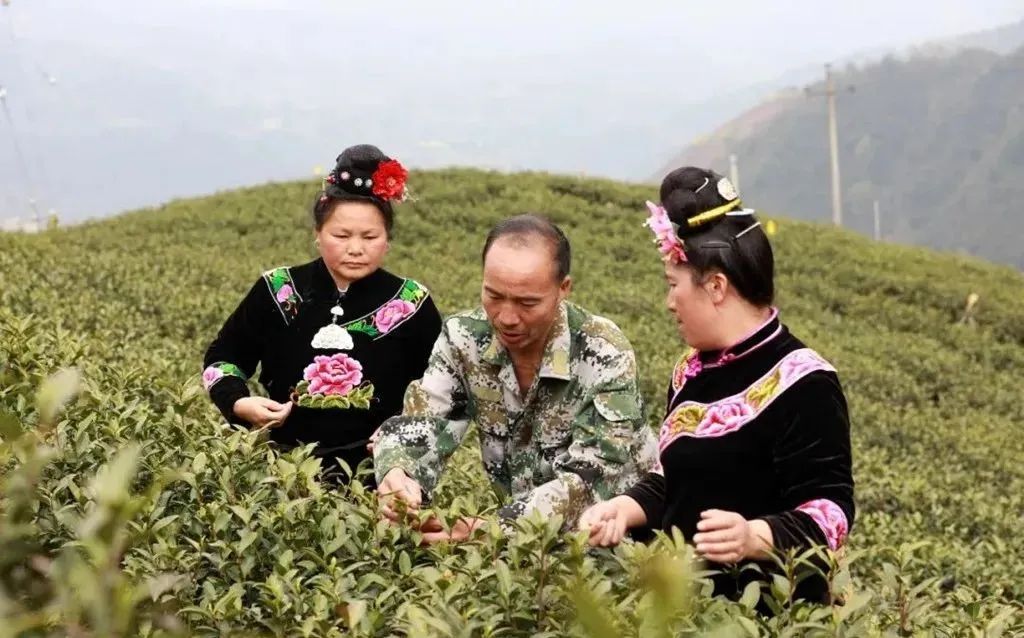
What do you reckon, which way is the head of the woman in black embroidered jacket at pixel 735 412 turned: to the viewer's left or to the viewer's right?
to the viewer's left

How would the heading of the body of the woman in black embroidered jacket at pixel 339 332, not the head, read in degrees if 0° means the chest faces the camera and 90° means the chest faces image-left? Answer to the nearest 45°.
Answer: approximately 0°

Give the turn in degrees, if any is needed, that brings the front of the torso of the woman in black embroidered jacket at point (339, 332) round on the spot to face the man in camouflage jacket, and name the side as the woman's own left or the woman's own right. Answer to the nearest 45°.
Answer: approximately 45° to the woman's own left
